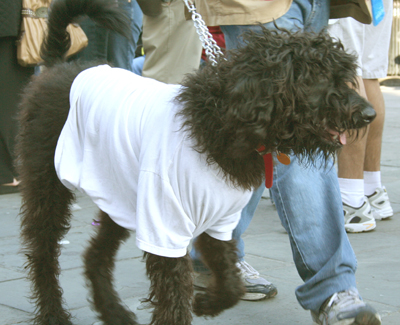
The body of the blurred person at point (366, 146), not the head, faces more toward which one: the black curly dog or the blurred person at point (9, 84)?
the black curly dog

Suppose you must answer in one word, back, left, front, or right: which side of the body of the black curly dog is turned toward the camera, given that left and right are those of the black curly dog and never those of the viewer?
right

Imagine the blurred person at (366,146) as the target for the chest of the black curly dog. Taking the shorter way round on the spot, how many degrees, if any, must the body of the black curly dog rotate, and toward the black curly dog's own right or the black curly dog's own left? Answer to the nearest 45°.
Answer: approximately 45° to the black curly dog's own left
